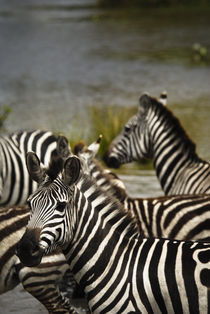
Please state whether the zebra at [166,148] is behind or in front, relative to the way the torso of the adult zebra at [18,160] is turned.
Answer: behind

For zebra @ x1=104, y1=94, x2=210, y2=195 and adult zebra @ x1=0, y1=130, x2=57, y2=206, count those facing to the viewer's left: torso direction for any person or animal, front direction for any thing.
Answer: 2

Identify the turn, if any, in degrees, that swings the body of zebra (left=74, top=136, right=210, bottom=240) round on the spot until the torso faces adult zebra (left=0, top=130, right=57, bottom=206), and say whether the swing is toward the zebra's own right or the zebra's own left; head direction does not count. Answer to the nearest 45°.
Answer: approximately 45° to the zebra's own right

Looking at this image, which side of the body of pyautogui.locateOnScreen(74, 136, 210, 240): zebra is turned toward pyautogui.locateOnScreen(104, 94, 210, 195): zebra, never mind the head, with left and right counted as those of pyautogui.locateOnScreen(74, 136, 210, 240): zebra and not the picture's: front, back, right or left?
right

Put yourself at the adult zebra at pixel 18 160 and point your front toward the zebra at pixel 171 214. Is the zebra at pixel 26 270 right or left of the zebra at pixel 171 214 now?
right

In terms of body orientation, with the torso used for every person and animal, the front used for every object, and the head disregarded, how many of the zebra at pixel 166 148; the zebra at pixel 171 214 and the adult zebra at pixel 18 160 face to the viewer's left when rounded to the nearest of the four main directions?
3

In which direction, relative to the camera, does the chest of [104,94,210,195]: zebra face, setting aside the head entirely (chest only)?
to the viewer's left

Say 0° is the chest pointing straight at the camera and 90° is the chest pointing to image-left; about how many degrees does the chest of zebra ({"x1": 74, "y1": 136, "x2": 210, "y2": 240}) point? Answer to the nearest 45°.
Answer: approximately 90°

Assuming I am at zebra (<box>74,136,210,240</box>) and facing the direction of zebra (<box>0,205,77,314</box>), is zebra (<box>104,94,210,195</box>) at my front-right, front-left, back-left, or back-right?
back-right

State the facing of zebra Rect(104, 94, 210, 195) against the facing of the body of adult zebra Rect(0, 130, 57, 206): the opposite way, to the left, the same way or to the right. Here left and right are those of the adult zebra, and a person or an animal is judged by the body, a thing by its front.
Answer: the same way

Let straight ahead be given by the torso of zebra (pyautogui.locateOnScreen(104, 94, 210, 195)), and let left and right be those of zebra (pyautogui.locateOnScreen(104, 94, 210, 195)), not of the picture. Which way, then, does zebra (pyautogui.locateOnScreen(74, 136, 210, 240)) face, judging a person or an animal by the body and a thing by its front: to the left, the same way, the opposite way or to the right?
the same way

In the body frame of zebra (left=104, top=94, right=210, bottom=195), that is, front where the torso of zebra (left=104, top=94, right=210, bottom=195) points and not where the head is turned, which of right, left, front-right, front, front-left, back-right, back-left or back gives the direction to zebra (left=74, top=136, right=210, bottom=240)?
left

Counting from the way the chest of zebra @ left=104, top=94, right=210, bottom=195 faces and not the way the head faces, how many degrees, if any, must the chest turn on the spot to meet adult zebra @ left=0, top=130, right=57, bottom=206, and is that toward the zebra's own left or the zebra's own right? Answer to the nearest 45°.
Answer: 0° — it already faces it

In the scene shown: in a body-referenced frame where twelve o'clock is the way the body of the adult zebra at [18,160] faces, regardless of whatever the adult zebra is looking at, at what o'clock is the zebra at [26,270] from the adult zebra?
The zebra is roughly at 9 o'clock from the adult zebra.
